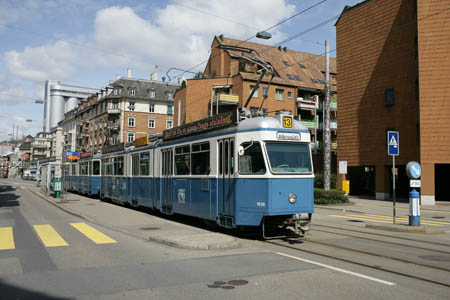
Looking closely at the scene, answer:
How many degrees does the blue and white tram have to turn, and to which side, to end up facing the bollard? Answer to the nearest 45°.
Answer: approximately 90° to its left

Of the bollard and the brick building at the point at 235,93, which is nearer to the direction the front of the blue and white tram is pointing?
the bollard

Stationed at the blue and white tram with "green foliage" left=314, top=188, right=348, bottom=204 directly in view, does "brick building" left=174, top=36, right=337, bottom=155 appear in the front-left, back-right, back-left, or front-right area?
front-left

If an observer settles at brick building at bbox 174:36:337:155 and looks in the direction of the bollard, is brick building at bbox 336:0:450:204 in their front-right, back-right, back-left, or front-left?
front-left

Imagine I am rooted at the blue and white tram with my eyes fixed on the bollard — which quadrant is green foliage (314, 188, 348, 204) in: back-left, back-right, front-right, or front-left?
front-left

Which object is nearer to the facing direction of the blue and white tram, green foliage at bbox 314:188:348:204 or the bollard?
the bollard

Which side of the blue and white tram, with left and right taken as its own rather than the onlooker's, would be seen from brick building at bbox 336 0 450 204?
left

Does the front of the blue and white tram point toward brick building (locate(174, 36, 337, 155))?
no

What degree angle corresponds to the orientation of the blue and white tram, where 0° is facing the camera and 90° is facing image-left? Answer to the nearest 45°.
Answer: approximately 315°

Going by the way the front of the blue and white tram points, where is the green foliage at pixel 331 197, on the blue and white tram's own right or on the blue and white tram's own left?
on the blue and white tram's own left
